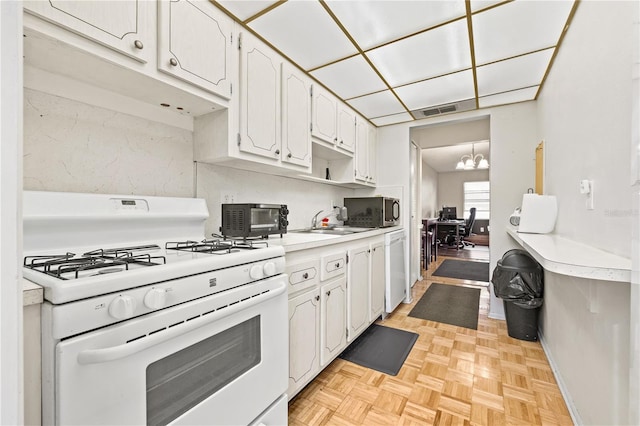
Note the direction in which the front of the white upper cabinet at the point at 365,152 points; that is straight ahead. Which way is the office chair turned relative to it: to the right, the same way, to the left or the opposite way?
the opposite way

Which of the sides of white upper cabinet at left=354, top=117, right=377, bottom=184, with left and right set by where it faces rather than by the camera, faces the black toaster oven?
right

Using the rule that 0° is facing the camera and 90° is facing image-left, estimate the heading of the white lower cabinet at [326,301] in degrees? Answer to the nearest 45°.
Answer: approximately 315°

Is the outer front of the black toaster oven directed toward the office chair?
no

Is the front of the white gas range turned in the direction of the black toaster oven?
no

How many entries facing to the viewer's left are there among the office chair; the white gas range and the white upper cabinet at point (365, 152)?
1

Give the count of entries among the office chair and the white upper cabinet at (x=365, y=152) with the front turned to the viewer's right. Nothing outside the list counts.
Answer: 1

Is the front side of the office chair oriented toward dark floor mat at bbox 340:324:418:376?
no

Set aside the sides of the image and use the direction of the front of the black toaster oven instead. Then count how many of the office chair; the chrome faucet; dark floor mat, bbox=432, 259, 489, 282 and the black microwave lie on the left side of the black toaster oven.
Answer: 4

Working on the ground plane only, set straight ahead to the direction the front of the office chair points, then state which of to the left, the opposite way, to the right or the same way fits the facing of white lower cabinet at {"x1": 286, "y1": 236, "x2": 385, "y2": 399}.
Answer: the opposite way

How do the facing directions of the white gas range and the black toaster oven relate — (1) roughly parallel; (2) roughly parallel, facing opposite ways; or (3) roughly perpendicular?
roughly parallel

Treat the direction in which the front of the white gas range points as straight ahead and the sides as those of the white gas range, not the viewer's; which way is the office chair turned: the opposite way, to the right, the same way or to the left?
the opposite way

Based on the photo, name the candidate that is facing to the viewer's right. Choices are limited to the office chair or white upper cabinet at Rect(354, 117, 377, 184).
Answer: the white upper cabinet

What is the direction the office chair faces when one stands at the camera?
facing to the left of the viewer

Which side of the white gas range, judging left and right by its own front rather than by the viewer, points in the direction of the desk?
left

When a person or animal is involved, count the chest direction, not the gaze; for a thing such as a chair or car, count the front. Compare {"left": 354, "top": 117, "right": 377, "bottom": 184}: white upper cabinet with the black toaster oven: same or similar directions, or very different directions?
same or similar directions
